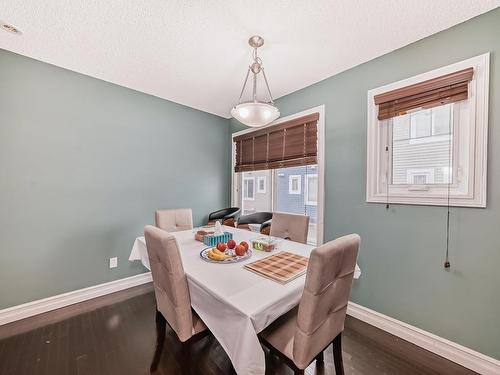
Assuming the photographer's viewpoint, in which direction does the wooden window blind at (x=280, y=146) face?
facing the viewer and to the left of the viewer

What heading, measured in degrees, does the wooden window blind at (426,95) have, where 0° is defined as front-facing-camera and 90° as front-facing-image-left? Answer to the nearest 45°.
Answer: approximately 45°

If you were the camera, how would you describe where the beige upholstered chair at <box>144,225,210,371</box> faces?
facing away from the viewer and to the right of the viewer

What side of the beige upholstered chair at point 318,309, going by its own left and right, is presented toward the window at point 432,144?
right

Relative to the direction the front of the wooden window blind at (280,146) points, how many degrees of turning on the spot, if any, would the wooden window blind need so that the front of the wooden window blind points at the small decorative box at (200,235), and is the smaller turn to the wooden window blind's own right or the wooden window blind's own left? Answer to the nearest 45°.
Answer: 0° — it already faces it

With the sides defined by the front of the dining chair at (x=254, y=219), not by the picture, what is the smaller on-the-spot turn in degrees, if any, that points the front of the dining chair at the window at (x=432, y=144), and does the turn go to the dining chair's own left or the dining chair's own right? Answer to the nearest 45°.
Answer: approximately 90° to the dining chair's own left

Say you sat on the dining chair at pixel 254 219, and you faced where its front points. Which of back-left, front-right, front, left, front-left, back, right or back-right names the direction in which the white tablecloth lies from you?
front-left

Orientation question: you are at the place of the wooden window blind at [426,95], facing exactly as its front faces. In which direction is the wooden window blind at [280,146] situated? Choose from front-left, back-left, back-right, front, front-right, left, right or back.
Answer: front-right

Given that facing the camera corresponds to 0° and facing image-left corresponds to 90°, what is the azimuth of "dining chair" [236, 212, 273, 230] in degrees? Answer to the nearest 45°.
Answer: approximately 45°

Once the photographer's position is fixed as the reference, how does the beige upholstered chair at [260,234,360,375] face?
facing away from the viewer and to the left of the viewer

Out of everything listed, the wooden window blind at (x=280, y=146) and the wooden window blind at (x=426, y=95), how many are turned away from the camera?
0
